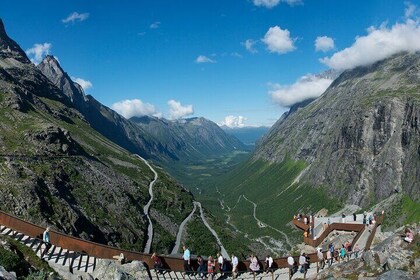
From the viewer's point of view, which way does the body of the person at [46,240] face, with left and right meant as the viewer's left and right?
facing to the right of the viewer

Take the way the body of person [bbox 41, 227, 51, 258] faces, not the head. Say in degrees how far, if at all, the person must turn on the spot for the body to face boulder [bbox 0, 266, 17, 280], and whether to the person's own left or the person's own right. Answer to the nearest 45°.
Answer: approximately 90° to the person's own right

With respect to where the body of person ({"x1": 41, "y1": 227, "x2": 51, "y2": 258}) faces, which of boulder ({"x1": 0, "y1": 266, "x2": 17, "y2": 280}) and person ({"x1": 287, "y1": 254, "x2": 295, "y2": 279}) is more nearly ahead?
the person
